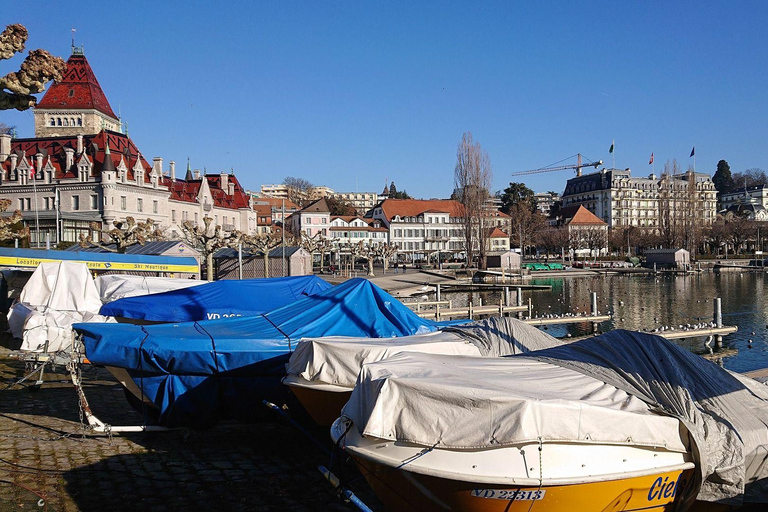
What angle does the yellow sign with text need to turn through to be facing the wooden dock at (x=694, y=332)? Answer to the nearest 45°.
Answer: approximately 45° to its left

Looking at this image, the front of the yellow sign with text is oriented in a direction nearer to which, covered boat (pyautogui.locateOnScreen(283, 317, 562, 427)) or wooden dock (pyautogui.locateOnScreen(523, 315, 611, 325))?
the covered boat

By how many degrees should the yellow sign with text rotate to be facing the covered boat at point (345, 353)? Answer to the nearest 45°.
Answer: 0° — it already faces it

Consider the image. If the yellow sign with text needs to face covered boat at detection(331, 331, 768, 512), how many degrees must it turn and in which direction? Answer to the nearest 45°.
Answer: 0° — it already faces it

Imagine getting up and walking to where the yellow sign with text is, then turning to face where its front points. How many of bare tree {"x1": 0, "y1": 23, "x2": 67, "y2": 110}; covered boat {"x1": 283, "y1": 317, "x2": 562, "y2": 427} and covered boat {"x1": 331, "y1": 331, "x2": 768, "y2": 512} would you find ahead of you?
3

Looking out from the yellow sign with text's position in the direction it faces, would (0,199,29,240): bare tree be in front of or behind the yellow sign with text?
behind

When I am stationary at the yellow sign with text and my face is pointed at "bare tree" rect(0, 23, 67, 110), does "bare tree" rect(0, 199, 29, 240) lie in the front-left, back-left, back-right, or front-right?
back-right

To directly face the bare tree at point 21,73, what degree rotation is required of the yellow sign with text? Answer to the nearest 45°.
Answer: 0° — it already faces it

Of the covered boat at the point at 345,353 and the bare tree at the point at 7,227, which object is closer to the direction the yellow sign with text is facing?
the covered boat

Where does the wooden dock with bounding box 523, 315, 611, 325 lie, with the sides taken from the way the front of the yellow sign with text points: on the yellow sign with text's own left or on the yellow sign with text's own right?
on the yellow sign with text's own left

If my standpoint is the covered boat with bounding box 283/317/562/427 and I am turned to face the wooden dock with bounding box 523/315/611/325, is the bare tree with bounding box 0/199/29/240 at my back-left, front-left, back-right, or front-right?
front-left

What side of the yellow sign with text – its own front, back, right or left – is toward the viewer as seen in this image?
front
